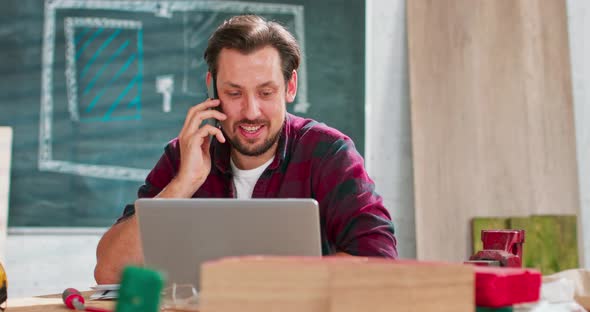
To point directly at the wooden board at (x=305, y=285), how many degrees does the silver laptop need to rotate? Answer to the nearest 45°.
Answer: approximately 180°

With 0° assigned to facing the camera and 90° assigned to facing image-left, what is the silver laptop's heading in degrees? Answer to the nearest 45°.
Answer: approximately 180°

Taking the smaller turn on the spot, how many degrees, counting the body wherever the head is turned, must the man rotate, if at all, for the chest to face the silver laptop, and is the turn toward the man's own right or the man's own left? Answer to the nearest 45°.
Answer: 0° — they already face it

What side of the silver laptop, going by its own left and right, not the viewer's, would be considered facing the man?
front

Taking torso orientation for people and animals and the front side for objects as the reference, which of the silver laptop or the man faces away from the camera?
the silver laptop

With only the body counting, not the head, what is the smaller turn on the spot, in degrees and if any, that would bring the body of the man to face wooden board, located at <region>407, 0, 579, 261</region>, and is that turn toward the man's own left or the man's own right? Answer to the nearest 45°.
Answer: approximately 135° to the man's own left

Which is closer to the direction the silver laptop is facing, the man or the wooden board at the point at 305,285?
the man

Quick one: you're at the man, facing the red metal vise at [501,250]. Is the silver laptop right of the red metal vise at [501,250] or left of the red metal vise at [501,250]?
right

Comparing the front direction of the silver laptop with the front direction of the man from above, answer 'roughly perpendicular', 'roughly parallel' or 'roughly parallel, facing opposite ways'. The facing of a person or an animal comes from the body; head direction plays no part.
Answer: roughly parallel, facing opposite ways

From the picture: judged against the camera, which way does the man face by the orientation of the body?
toward the camera

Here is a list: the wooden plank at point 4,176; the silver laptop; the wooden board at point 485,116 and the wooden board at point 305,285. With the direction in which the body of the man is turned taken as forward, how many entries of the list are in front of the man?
2

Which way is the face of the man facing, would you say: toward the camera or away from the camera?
toward the camera

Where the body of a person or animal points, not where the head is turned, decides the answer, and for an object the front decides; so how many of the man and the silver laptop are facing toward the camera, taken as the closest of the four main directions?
1

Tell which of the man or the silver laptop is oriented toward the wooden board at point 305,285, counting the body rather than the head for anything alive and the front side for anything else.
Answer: the man

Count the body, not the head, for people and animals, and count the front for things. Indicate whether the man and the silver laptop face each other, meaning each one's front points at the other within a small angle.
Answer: yes

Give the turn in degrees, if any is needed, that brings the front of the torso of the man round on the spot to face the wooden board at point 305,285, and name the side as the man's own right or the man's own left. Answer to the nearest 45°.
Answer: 0° — they already face it
